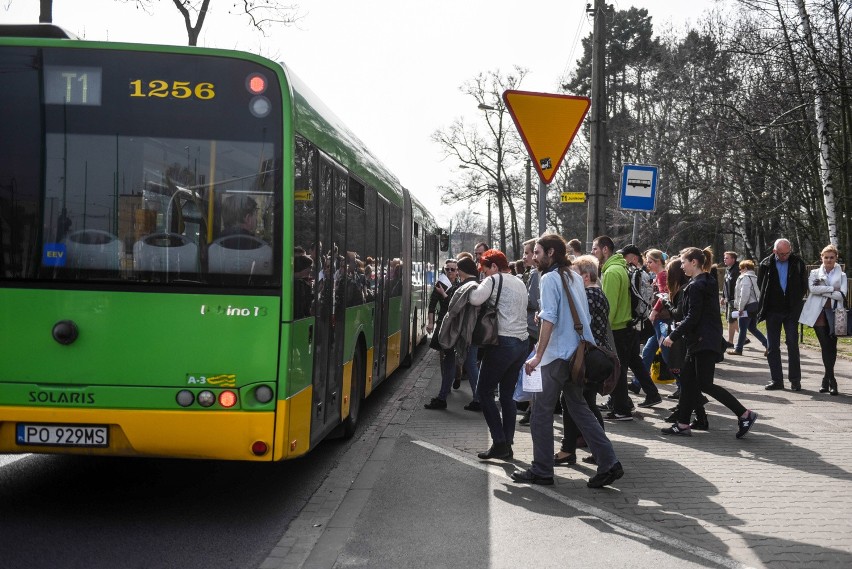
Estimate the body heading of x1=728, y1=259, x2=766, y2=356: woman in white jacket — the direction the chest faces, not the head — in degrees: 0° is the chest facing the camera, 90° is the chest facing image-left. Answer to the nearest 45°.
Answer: approximately 90°

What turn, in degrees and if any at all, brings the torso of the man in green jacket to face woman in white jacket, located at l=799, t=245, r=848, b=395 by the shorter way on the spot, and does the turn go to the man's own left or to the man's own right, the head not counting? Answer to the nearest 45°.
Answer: approximately 135° to the man's own right

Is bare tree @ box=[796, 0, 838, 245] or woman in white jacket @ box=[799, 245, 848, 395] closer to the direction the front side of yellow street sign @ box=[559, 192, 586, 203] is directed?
the woman in white jacket

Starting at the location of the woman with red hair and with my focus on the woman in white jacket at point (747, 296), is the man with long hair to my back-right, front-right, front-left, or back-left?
back-right

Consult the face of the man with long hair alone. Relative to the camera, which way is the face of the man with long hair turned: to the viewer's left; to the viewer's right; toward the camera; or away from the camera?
to the viewer's left

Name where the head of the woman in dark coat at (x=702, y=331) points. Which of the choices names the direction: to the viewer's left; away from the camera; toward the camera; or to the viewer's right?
to the viewer's left

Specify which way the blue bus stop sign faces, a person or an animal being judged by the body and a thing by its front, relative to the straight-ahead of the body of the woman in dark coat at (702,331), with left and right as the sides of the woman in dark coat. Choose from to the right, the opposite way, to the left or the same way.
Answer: to the left

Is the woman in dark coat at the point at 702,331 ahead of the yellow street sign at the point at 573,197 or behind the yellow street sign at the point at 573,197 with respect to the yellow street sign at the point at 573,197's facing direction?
ahead

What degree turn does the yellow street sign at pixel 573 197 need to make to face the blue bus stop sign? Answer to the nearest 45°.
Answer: approximately 45° to its left

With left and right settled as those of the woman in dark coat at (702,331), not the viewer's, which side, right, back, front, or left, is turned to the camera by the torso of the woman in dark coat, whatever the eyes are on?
left

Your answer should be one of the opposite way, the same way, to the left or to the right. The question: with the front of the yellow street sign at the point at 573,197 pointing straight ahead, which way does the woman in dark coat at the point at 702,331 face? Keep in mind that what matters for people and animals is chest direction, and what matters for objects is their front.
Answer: to the right

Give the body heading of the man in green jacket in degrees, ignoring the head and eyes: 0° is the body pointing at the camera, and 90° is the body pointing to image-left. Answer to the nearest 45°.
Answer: approximately 90°
